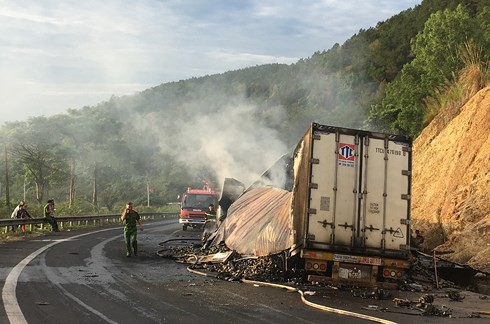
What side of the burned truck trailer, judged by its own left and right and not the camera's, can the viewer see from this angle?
back

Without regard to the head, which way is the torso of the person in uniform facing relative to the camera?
toward the camera

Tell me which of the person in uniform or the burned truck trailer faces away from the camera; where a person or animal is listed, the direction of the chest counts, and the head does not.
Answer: the burned truck trailer

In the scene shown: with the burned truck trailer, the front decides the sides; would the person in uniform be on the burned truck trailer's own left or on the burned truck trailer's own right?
on the burned truck trailer's own left

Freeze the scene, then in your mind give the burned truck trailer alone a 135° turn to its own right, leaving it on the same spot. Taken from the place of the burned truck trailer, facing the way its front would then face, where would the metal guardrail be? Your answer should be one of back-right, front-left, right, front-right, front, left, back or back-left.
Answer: back

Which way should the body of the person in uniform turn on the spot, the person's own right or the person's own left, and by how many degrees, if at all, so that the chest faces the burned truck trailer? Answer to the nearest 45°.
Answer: approximately 45° to the person's own left

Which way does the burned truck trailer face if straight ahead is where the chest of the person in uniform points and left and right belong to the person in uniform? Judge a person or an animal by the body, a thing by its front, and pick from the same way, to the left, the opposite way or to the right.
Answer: the opposite way

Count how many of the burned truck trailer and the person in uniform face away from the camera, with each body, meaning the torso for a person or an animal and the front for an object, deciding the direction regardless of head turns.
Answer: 1

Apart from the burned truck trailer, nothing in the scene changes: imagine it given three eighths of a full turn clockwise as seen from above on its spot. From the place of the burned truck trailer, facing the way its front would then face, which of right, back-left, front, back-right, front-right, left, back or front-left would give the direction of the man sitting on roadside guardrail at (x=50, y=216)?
back
